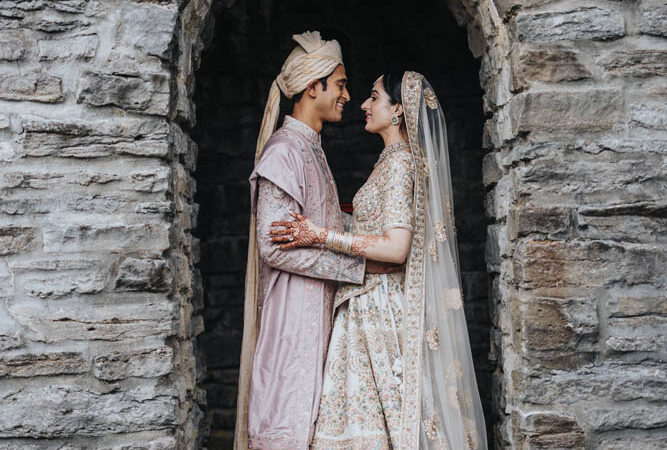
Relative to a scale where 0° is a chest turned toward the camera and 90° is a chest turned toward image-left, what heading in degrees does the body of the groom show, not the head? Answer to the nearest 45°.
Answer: approximately 270°

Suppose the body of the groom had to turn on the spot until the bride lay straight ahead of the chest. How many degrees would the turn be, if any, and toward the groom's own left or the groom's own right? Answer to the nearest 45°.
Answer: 0° — they already face them

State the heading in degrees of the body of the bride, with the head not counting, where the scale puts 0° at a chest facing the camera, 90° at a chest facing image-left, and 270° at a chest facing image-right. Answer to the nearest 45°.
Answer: approximately 90°

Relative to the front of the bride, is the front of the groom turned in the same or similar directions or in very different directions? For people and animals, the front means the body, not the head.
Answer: very different directions

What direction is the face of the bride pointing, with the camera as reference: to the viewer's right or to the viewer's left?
to the viewer's left

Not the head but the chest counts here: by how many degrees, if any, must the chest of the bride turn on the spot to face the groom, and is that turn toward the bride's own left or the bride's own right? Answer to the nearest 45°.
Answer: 0° — they already face them

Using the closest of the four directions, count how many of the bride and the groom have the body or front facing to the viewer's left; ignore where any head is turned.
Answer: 1

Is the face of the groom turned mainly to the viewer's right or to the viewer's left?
to the viewer's right

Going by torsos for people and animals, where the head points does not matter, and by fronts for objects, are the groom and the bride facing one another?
yes
